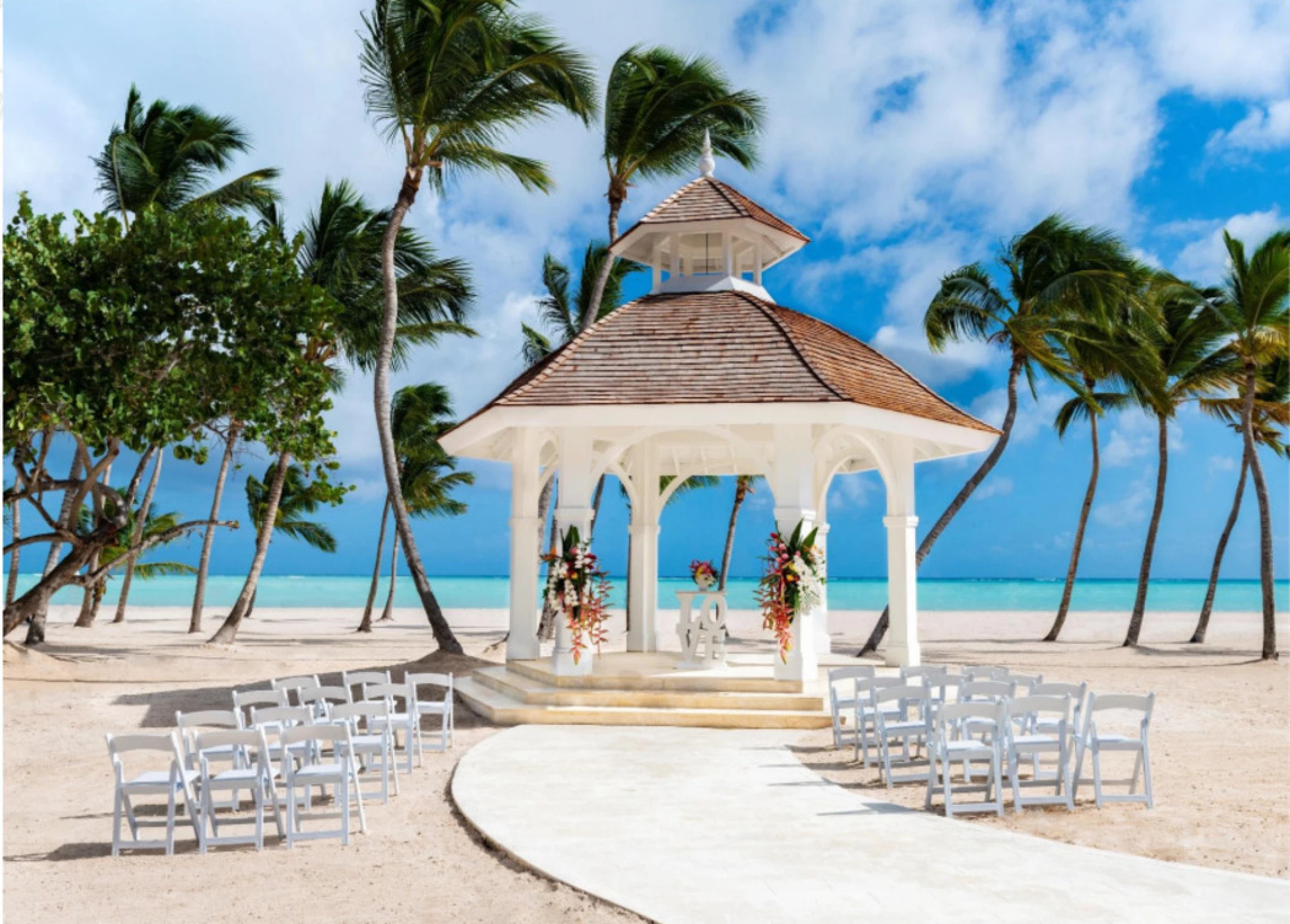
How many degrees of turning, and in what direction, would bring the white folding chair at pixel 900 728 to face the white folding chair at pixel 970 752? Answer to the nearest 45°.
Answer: approximately 180°

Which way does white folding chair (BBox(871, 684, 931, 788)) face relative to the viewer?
away from the camera

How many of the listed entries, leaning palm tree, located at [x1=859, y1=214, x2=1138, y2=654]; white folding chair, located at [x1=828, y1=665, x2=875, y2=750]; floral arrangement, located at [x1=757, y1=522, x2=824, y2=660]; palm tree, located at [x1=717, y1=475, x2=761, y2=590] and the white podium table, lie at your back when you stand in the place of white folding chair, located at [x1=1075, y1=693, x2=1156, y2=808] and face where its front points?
0

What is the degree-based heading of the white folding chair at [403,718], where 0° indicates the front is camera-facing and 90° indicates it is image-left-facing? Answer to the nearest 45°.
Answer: approximately 180°

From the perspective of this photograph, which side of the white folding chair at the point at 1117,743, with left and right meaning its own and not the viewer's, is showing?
back

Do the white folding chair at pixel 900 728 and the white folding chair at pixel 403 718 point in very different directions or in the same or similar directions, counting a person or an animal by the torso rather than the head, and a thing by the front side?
same or similar directions

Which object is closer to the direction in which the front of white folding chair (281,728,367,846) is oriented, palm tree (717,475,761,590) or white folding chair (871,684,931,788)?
the palm tree

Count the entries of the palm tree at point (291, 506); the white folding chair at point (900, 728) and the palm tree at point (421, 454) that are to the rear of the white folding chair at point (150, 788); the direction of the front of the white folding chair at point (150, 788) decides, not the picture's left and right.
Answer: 0

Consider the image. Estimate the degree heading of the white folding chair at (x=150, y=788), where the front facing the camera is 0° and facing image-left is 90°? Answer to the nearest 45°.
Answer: approximately 225°

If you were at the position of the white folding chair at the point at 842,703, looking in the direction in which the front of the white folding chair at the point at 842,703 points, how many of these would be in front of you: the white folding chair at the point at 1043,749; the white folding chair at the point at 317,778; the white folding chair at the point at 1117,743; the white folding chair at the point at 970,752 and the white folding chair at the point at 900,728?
0

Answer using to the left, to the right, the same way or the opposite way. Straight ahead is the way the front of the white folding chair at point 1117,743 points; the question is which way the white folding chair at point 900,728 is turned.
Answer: the same way

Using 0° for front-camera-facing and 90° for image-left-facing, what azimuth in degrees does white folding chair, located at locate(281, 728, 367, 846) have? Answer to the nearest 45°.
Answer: approximately 180°

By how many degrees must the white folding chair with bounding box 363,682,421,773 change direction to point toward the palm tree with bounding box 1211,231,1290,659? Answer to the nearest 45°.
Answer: approximately 45° to its right

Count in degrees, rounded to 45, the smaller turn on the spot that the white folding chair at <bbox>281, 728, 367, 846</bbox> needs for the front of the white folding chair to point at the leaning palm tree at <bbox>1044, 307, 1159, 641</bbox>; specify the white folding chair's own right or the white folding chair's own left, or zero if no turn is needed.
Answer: approximately 45° to the white folding chair's own right

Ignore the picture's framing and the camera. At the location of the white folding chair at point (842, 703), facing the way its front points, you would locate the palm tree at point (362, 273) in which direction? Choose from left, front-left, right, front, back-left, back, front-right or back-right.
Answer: front-left

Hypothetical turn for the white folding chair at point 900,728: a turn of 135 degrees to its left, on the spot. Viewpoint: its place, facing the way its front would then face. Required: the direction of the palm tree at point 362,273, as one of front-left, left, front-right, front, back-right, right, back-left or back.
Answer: right

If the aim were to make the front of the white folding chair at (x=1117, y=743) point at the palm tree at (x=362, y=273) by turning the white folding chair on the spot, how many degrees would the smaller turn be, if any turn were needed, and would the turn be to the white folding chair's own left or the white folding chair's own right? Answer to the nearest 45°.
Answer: approximately 45° to the white folding chair's own left

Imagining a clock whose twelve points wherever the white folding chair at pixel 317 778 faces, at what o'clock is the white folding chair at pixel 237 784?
the white folding chair at pixel 237 784 is roughly at 9 o'clock from the white folding chair at pixel 317 778.

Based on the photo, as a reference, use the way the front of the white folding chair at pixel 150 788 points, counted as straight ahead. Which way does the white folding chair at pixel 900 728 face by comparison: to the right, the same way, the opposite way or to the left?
the same way

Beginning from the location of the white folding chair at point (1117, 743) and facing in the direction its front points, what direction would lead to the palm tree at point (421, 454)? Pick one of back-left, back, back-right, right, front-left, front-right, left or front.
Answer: front-left

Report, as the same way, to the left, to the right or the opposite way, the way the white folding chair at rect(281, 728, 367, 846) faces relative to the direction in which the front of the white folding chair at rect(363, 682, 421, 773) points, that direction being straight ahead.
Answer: the same way

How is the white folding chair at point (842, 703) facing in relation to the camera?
away from the camera
